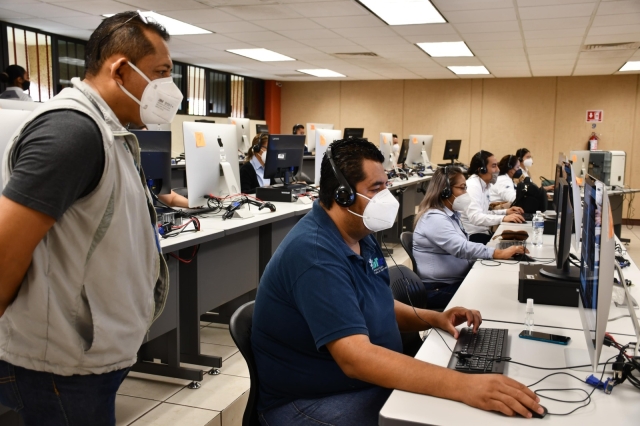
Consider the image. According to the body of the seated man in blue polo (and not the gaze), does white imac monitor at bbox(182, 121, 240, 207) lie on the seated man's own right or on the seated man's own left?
on the seated man's own left

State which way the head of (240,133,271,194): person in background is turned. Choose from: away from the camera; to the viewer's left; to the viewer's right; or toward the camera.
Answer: to the viewer's right

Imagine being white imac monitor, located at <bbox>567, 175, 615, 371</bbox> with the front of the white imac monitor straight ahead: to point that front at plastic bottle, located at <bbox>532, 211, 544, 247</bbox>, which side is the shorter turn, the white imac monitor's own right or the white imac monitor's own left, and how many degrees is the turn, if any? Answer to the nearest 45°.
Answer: approximately 90° to the white imac monitor's own right

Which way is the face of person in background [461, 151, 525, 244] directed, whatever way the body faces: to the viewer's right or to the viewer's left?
to the viewer's right

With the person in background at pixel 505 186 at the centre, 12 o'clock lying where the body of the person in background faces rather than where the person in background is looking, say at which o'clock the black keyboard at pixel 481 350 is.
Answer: The black keyboard is roughly at 3 o'clock from the person in background.

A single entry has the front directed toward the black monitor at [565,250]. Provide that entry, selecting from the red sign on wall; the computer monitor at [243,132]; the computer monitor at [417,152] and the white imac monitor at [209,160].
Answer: the red sign on wall

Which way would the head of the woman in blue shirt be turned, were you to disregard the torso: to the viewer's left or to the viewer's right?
to the viewer's right

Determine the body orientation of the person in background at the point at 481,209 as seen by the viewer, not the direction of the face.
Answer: to the viewer's right

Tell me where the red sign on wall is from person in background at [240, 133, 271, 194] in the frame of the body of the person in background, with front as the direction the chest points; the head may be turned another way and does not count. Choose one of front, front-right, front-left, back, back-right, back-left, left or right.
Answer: left

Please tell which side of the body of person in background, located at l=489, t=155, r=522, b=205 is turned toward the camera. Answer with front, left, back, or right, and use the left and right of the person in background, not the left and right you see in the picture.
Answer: right

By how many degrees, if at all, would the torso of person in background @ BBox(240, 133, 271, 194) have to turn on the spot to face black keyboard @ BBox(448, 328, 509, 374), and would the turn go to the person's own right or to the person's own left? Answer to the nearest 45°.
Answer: approximately 45° to the person's own right

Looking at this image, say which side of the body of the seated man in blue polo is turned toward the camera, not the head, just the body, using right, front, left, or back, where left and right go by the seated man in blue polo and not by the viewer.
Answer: right

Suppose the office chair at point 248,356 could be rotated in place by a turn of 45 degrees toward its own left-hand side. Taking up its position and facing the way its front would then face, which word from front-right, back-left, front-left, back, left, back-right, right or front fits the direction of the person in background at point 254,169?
front-left

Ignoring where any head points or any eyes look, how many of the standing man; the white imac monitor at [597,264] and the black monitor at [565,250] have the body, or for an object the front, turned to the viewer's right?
1

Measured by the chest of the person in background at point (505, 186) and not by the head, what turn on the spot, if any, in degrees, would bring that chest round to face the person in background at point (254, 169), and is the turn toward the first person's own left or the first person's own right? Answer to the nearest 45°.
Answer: approximately 135° to the first person's own right

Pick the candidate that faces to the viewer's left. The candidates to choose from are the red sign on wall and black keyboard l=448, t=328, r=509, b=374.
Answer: the black keyboard
